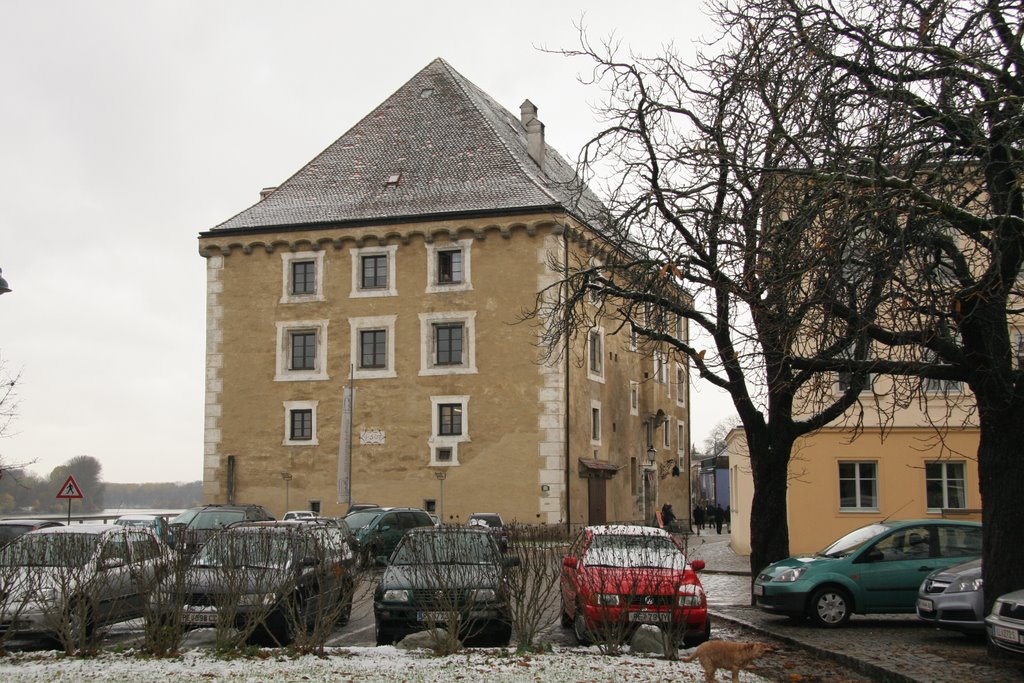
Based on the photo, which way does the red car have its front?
toward the camera

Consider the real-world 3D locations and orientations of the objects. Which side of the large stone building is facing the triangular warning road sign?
right

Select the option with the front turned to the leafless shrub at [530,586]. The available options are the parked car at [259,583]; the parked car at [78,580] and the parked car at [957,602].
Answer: the parked car at [957,602]

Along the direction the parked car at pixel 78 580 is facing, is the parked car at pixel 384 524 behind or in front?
behind

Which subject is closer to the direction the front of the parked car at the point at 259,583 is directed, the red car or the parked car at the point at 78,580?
the parked car

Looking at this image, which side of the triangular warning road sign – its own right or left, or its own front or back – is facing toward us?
front

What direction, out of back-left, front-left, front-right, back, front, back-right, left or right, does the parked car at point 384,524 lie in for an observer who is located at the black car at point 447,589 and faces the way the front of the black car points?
back

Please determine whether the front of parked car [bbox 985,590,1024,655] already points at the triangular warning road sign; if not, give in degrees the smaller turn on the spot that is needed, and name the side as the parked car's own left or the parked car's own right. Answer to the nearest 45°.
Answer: approximately 90° to the parked car's own right

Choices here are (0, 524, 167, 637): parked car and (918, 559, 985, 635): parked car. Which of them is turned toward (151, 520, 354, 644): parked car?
(918, 559, 985, 635): parked car

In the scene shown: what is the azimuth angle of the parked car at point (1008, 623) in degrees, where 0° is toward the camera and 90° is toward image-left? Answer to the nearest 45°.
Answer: approximately 45°

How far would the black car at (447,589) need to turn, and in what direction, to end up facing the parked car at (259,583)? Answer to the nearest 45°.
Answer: approximately 90° to its right

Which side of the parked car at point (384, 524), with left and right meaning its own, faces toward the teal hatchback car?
left

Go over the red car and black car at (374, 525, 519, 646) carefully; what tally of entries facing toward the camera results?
2

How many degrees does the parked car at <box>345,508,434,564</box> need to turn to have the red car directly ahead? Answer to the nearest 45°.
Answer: approximately 45° to its left

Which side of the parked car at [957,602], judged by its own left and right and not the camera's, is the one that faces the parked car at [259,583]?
front

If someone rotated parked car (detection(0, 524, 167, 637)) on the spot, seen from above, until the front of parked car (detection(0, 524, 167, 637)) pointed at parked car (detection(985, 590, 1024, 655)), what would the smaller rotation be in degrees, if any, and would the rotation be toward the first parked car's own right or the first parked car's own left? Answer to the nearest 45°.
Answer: approximately 90° to the first parked car's own left
